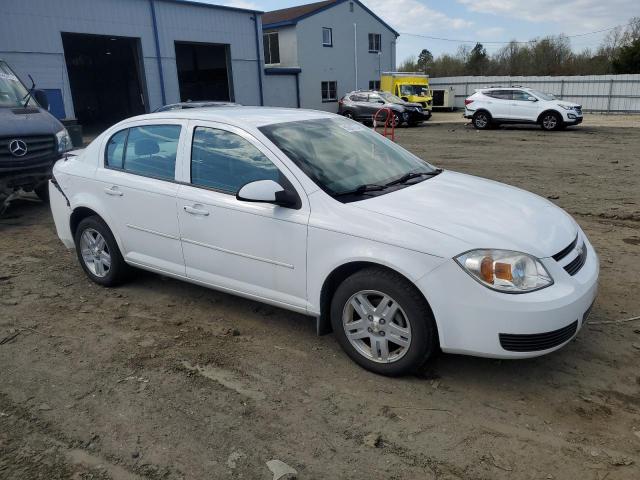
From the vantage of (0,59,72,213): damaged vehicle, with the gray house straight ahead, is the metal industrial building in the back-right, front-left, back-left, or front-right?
front-left

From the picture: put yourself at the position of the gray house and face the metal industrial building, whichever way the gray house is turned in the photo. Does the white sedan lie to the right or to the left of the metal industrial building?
left

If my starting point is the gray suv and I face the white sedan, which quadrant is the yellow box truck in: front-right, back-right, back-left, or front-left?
back-left

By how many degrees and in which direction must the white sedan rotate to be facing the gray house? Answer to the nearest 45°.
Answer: approximately 135° to its left

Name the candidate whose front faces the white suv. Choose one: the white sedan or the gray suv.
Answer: the gray suv

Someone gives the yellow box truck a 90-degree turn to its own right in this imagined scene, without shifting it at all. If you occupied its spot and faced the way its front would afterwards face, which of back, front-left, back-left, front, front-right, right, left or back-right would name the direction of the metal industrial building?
front

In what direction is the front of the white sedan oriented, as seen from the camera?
facing the viewer and to the right of the viewer

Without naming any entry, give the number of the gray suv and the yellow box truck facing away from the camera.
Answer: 0

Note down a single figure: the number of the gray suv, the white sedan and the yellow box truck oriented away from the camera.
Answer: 0

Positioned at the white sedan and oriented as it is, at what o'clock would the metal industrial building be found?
The metal industrial building is roughly at 7 o'clock from the white sedan.

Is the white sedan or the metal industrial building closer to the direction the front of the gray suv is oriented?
the white sedan

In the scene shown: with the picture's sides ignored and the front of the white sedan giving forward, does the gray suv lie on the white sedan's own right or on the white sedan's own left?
on the white sedan's own left

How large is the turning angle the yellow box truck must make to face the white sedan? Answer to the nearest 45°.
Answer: approximately 45° to its right
